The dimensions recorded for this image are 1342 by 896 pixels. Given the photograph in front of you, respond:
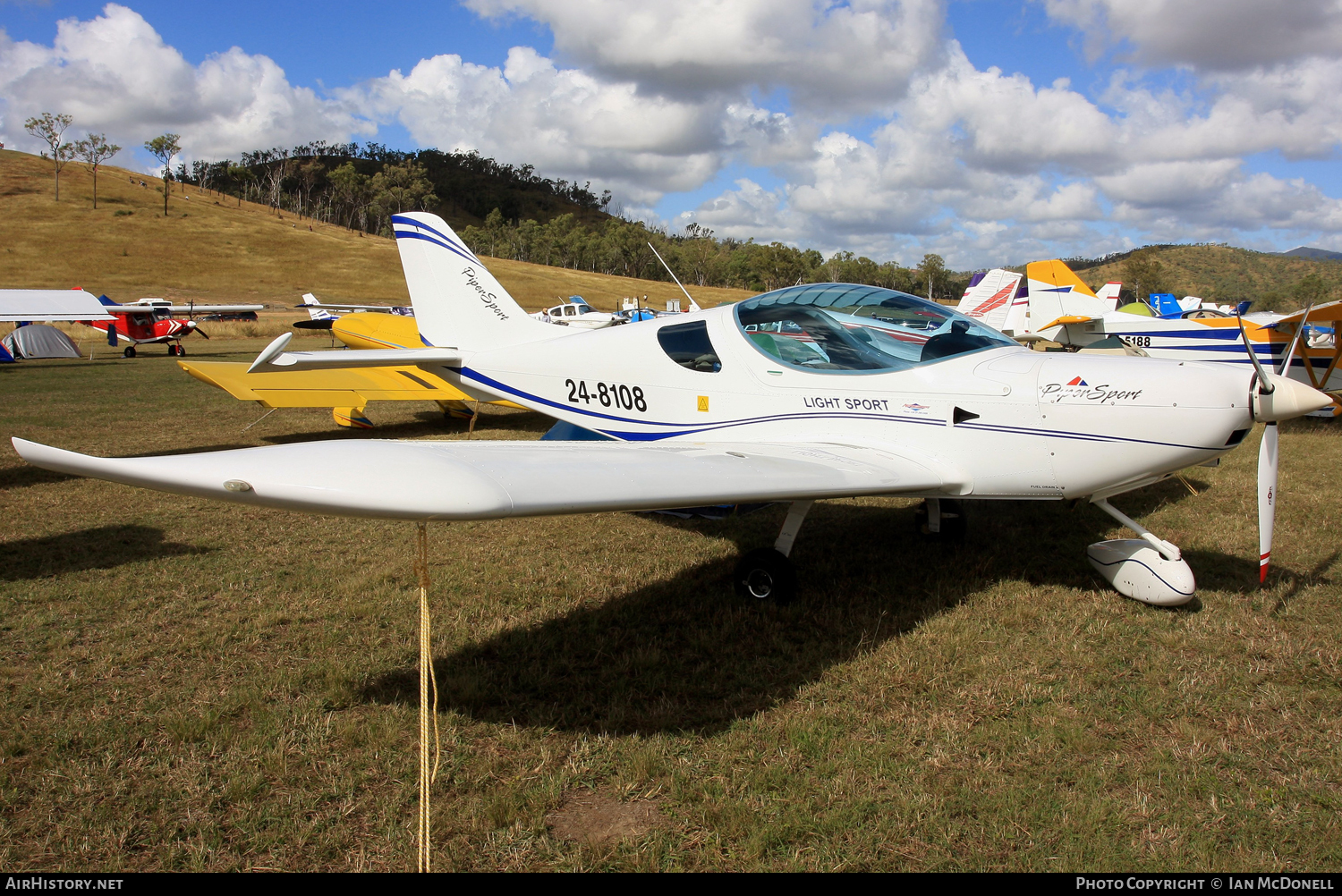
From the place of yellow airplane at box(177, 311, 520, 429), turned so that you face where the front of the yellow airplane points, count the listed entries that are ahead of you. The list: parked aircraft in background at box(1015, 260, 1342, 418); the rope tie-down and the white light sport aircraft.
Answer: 0

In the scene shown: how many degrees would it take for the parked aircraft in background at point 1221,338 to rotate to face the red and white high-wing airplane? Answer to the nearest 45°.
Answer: approximately 180°

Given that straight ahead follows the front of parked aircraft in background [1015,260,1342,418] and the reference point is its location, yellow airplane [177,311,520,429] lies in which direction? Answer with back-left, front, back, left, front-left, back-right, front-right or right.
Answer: back-right

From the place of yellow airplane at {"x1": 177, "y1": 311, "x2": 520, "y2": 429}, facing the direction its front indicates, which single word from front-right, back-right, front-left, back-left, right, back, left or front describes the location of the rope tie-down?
back-left

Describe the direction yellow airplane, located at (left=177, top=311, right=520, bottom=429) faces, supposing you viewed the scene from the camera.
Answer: facing away from the viewer and to the left of the viewer

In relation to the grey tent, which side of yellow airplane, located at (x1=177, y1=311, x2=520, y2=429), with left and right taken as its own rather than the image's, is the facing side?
front

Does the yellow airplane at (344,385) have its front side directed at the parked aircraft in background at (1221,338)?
no

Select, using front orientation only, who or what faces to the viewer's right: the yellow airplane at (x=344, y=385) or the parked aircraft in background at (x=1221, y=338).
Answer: the parked aircraft in background

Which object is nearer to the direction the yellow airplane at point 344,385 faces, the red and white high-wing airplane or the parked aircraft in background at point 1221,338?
the red and white high-wing airplane

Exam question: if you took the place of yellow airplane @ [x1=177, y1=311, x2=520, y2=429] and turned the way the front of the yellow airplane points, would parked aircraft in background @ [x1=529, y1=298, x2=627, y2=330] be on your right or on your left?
on your right

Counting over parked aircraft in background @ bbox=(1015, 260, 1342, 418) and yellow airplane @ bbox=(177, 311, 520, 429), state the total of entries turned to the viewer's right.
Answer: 1

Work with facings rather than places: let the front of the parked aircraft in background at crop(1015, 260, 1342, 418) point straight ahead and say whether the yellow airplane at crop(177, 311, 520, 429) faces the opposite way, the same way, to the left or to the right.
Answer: the opposite way

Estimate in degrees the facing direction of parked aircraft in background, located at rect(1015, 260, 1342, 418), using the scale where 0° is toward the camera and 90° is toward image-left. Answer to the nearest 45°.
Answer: approximately 270°

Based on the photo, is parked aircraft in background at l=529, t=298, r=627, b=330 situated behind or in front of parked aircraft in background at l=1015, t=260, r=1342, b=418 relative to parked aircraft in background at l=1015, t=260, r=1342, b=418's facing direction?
behind

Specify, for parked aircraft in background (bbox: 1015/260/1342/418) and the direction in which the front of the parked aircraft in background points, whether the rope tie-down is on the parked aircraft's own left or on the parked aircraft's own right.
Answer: on the parked aircraft's own right
